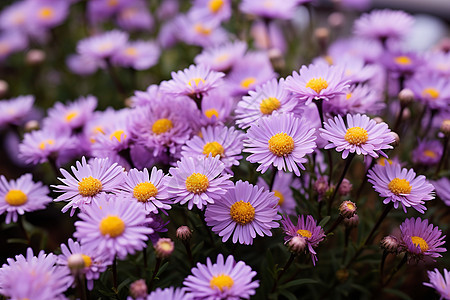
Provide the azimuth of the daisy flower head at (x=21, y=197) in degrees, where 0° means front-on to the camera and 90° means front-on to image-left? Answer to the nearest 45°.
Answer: approximately 0°

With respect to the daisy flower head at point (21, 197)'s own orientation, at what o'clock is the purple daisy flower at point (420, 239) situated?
The purple daisy flower is roughly at 10 o'clock from the daisy flower head.

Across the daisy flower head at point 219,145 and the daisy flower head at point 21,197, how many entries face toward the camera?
2

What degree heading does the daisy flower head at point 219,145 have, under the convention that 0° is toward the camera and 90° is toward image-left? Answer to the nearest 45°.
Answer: approximately 0°

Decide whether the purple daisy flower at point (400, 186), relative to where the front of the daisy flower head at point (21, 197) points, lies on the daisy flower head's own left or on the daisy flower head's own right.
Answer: on the daisy flower head's own left

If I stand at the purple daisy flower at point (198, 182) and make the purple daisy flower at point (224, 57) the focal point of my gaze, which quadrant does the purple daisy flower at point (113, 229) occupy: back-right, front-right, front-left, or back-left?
back-left
